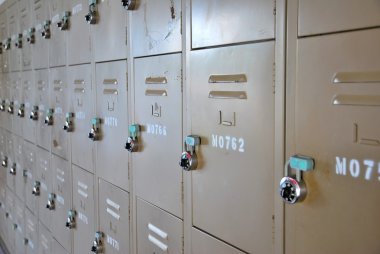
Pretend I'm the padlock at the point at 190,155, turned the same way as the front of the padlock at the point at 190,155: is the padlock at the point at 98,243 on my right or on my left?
on my right

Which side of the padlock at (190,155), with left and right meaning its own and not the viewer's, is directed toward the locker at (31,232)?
right

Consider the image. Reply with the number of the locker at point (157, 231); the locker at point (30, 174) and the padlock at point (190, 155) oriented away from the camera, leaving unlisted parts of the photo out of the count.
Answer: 0

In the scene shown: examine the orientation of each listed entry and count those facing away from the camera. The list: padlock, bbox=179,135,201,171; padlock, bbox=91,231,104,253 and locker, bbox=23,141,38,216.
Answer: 0

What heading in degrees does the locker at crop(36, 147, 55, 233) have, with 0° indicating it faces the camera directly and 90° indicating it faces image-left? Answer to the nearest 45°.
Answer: approximately 45°

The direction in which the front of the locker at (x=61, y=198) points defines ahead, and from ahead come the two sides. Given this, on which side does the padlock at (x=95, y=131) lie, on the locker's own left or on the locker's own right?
on the locker's own left

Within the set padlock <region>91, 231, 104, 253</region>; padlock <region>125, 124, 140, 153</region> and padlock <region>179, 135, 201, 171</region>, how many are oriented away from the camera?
0

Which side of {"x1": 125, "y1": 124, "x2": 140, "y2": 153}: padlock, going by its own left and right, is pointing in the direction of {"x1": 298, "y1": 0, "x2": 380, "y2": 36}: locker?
left

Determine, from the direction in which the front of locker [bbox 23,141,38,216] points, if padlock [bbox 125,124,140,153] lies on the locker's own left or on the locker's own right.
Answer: on the locker's own left

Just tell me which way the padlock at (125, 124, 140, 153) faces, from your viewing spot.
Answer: facing the viewer and to the left of the viewer

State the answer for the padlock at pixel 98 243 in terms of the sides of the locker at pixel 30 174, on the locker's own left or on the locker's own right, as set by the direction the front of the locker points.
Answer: on the locker's own left

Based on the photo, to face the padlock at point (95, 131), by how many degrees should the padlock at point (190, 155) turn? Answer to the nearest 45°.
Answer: approximately 90° to its right

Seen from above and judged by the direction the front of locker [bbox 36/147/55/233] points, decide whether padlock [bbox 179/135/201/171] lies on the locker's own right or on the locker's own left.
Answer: on the locker's own left
